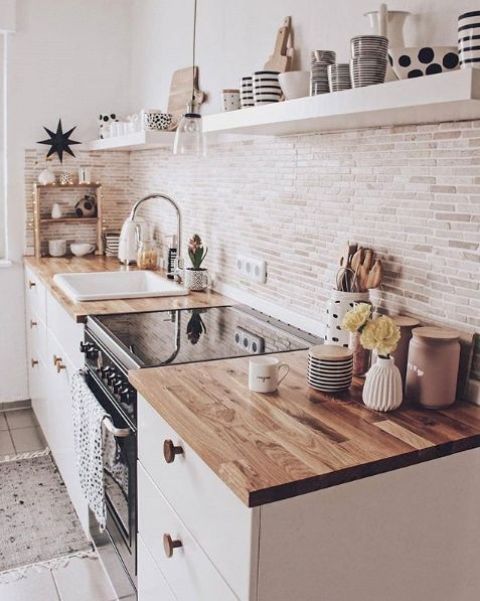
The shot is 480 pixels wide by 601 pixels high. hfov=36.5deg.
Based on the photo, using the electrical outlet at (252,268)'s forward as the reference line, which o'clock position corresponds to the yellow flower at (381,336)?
The yellow flower is roughly at 10 o'clock from the electrical outlet.

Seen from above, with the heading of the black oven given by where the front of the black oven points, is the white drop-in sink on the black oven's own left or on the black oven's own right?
on the black oven's own right

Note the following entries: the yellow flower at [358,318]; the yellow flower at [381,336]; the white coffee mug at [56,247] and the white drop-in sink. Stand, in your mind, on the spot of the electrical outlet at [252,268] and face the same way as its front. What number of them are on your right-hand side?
2

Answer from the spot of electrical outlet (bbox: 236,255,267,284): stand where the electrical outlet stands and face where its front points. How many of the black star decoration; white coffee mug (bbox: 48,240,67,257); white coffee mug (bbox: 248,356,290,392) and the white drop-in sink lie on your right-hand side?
3

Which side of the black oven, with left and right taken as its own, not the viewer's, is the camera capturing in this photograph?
left

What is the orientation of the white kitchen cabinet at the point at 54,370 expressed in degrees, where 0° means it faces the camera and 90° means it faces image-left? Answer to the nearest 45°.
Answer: approximately 90°

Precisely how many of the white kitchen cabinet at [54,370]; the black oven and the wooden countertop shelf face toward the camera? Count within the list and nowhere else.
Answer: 1

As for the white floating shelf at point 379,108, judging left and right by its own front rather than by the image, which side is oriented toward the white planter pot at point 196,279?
right

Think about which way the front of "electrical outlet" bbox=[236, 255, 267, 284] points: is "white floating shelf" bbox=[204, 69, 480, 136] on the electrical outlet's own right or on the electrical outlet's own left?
on the electrical outlet's own left

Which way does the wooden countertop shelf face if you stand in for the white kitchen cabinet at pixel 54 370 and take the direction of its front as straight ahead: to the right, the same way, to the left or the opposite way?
to the left

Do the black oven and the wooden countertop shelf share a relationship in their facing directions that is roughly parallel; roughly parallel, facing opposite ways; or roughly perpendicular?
roughly perpendicular

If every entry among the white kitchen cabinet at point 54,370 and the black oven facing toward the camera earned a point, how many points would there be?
0

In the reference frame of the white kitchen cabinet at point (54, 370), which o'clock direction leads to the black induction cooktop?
The black induction cooktop is roughly at 8 o'clock from the white kitchen cabinet.

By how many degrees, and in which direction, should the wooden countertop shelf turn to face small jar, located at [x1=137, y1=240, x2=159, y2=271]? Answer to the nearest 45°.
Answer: approximately 45° to its left
